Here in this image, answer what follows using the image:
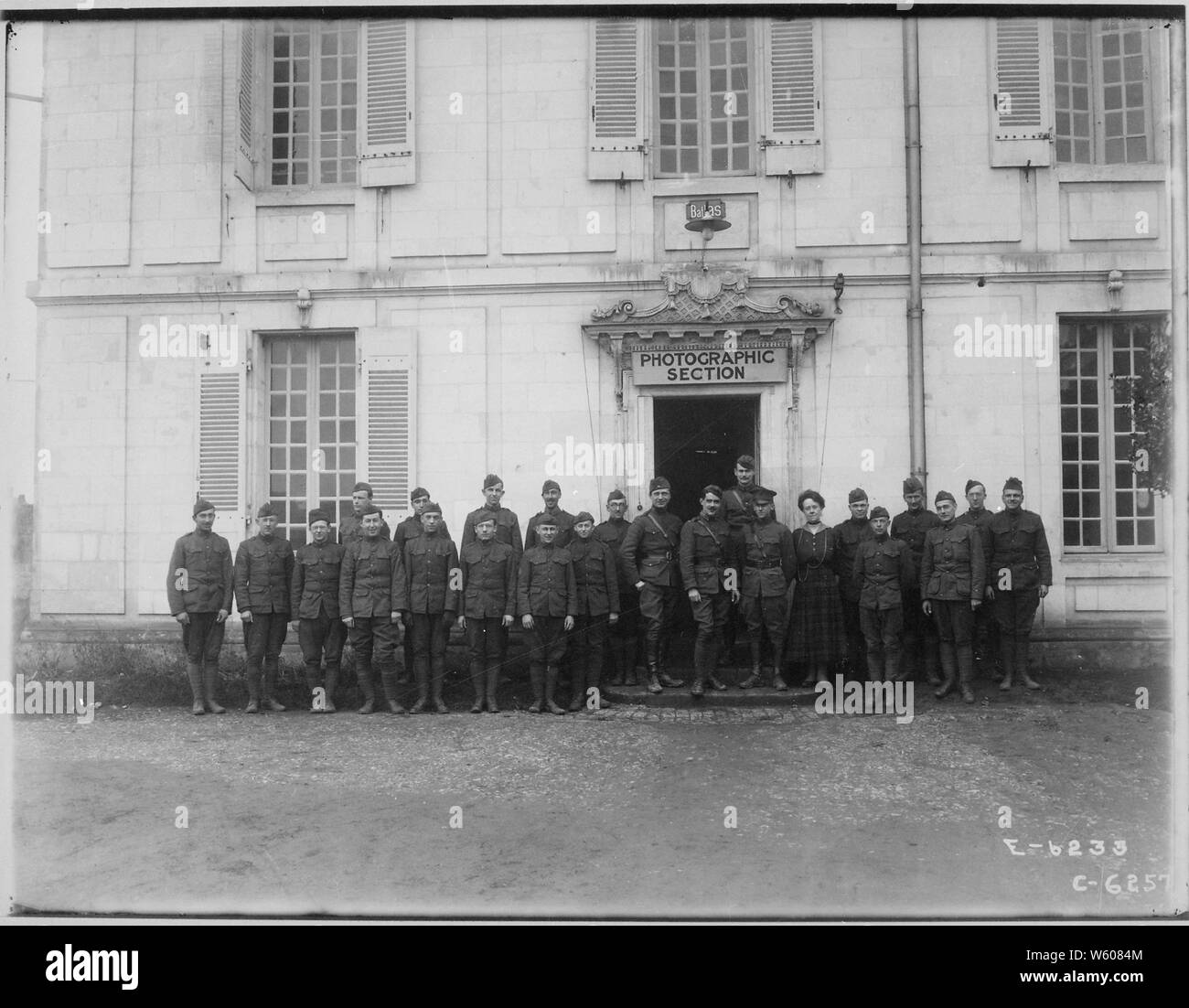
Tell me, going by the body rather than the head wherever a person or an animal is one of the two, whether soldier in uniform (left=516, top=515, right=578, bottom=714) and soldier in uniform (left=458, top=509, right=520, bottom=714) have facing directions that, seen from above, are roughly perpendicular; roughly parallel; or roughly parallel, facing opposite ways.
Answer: roughly parallel

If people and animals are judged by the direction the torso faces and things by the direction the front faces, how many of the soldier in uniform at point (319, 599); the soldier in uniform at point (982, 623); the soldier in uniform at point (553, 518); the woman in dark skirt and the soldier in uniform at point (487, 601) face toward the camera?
5

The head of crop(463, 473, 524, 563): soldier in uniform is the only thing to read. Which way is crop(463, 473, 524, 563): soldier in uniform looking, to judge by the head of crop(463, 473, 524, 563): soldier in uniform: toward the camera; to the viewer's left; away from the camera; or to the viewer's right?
toward the camera

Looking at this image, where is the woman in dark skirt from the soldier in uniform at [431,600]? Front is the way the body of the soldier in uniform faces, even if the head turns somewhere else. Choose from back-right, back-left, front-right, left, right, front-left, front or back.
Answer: left

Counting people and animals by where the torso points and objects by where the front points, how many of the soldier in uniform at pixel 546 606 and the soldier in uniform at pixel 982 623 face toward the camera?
2

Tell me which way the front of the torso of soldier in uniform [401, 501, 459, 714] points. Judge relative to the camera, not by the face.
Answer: toward the camera

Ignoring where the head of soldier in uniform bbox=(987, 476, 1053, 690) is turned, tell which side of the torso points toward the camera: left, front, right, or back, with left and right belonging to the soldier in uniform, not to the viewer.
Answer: front

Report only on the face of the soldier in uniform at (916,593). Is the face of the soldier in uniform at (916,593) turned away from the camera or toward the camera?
toward the camera

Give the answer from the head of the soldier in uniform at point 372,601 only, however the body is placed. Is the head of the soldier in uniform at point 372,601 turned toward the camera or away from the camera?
toward the camera

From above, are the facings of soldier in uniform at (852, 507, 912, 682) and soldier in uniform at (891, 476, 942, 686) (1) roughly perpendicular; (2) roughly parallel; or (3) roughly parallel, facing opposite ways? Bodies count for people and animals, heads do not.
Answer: roughly parallel

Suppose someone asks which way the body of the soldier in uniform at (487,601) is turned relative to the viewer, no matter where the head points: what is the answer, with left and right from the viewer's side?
facing the viewer

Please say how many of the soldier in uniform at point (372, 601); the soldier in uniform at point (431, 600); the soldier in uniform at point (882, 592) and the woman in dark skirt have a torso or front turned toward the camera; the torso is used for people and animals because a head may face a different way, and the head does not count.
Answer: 4

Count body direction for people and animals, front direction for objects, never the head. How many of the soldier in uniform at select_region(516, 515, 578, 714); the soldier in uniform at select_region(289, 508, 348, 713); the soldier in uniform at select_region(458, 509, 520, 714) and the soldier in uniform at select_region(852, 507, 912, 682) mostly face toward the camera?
4

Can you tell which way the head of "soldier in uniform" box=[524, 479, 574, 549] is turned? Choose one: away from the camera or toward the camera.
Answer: toward the camera

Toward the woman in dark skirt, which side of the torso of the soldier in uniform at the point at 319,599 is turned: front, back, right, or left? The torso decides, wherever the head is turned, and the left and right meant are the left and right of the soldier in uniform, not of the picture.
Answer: left
